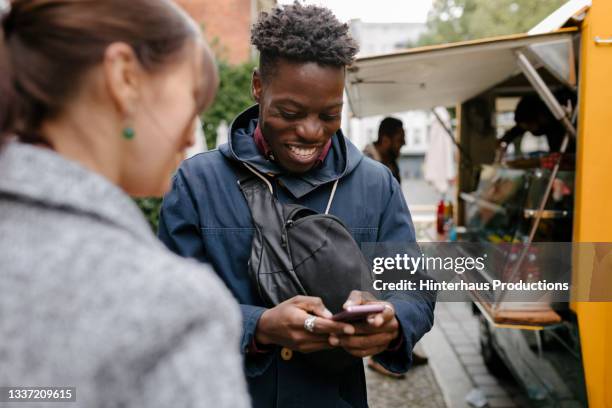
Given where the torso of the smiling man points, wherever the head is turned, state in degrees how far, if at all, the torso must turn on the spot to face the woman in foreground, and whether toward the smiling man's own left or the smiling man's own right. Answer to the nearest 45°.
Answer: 0° — they already face them

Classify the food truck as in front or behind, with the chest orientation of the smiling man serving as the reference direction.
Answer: behind

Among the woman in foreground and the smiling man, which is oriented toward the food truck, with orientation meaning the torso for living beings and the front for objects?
the woman in foreground

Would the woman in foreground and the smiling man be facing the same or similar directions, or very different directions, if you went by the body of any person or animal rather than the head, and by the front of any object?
very different directions

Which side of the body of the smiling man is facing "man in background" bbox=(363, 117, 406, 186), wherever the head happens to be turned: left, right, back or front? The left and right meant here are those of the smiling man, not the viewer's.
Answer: back

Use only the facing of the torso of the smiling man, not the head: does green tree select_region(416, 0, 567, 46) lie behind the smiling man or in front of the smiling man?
behind

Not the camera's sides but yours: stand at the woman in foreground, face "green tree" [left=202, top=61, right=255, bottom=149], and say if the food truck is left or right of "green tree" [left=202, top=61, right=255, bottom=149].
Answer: right
